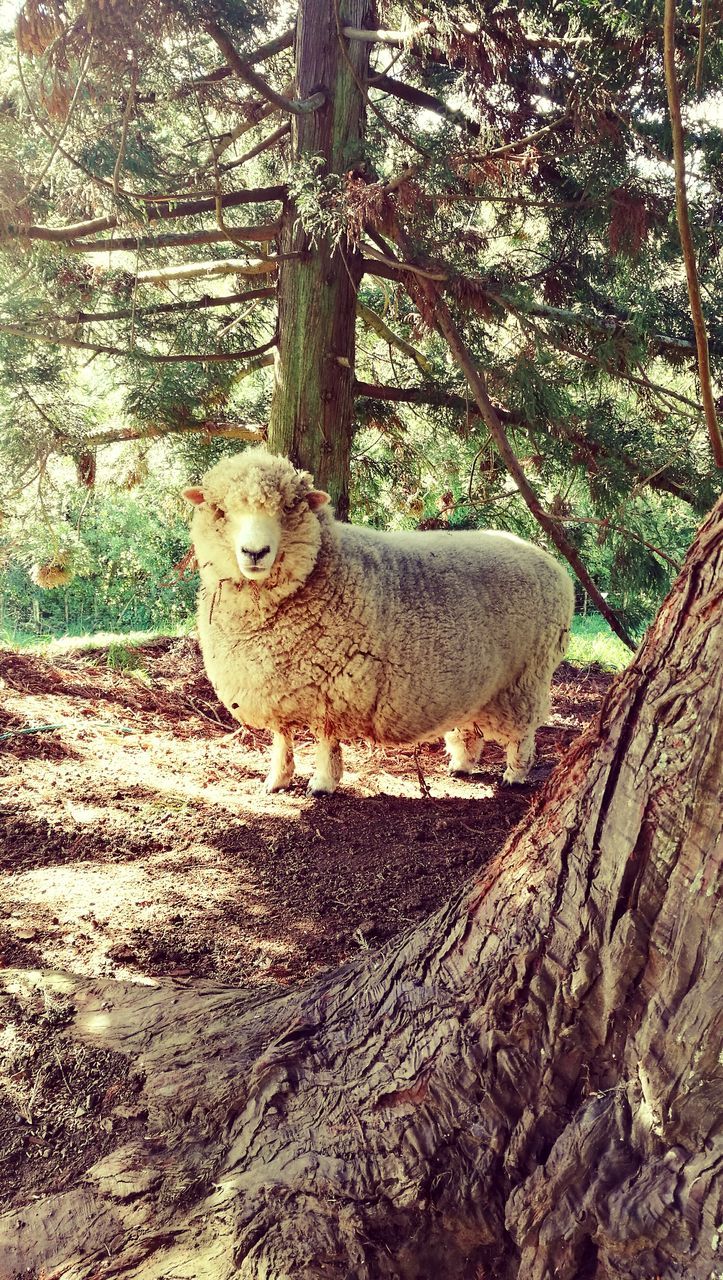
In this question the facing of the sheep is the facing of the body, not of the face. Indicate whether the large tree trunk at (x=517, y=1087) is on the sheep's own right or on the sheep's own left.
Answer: on the sheep's own left

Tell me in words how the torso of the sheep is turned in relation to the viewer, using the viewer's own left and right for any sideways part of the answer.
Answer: facing the viewer and to the left of the viewer
